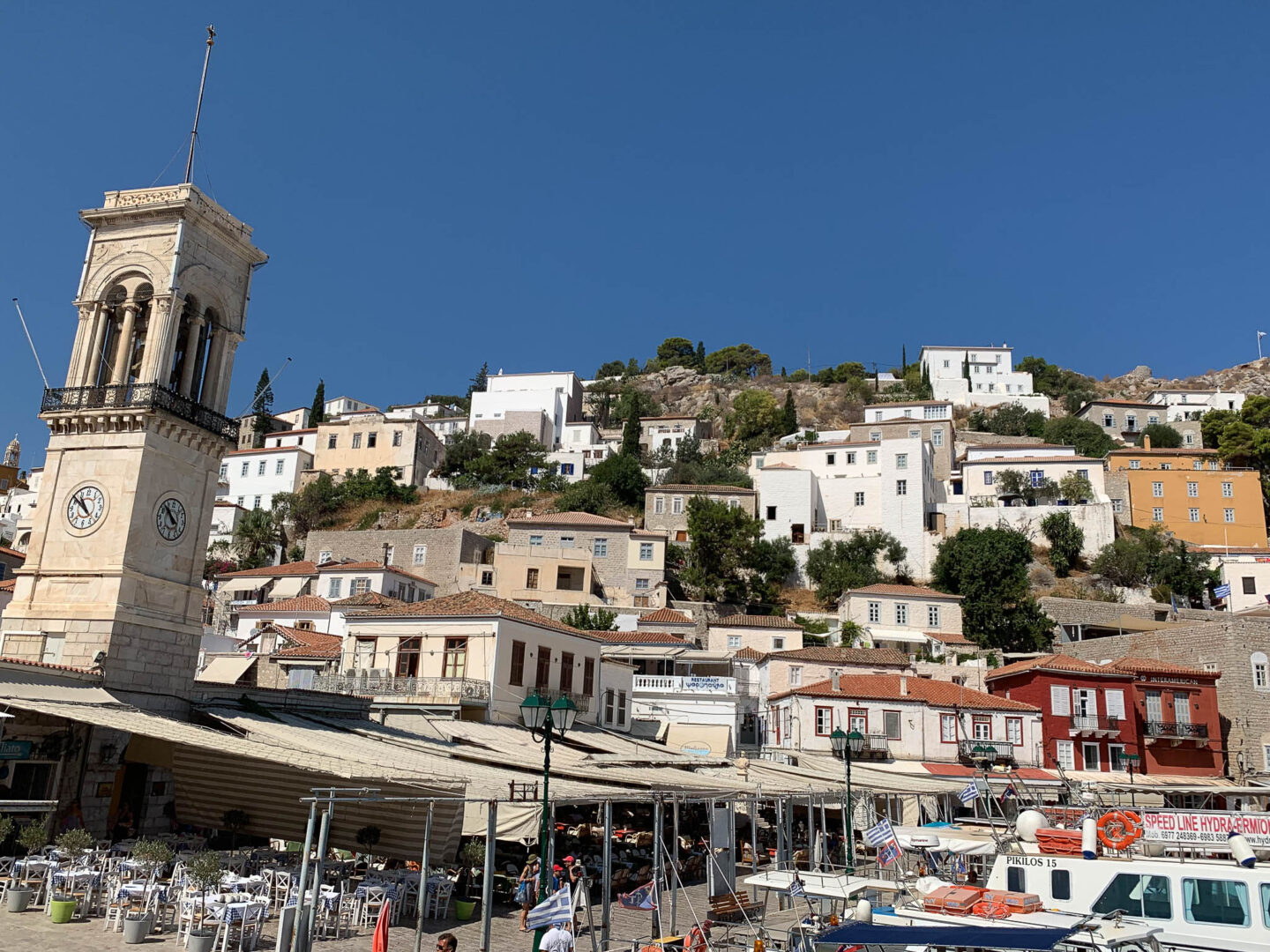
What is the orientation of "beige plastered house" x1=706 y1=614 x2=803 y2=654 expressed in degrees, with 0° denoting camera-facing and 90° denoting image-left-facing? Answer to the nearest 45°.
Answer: approximately 0°

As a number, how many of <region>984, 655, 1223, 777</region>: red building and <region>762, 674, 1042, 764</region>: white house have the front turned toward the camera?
2

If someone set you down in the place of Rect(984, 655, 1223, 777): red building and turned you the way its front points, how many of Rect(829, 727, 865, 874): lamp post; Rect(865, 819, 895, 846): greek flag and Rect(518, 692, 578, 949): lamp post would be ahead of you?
3

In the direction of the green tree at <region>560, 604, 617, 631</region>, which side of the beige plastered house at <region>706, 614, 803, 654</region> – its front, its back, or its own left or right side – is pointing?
right

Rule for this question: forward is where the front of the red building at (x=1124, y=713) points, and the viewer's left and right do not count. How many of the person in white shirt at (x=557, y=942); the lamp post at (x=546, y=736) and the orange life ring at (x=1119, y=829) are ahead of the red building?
3

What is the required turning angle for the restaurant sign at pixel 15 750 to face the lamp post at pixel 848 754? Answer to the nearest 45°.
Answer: approximately 90° to its left

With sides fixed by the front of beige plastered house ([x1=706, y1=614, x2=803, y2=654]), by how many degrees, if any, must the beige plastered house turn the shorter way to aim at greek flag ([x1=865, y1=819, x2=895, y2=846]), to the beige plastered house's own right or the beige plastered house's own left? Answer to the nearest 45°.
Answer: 0° — it already faces it

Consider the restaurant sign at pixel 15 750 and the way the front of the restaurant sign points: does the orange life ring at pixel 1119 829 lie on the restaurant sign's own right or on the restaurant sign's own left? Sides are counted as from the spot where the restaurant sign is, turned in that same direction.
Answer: on the restaurant sign's own left
